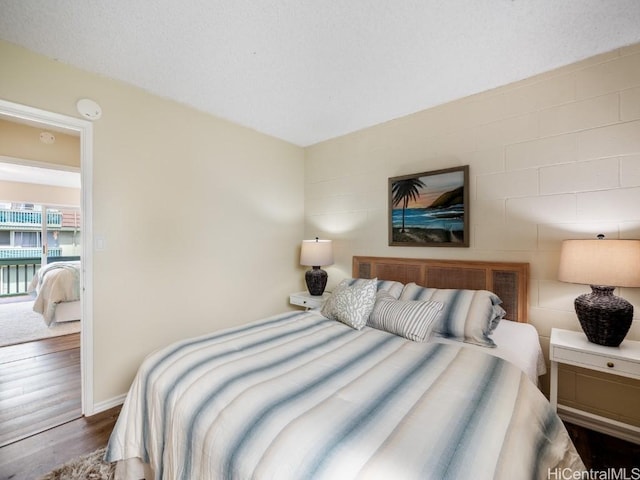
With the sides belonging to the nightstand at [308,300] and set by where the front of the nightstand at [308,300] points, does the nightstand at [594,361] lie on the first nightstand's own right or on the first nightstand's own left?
on the first nightstand's own left

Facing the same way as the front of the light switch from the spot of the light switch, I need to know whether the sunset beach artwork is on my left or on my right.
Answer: on my left

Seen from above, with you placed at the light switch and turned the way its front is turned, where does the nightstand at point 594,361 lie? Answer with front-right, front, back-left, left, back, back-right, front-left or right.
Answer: front-left

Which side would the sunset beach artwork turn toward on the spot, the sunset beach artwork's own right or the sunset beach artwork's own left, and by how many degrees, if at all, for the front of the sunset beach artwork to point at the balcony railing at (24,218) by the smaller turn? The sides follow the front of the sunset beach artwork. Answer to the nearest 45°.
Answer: approximately 45° to the sunset beach artwork's own right

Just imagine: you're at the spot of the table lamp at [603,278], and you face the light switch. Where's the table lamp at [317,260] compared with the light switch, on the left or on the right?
right

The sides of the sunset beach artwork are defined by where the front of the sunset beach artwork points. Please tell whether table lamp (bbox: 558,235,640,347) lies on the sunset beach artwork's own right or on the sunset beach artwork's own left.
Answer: on the sunset beach artwork's own left

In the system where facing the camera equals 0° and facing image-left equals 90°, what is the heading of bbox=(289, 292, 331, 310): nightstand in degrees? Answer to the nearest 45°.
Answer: approximately 45°

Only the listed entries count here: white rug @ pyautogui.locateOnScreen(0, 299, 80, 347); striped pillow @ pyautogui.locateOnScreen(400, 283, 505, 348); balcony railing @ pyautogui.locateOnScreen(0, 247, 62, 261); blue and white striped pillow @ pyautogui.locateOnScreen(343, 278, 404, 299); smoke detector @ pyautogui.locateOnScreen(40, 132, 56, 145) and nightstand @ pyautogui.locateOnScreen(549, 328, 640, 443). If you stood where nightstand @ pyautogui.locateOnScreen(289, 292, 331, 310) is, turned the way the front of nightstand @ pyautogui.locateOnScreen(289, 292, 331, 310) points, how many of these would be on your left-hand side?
3

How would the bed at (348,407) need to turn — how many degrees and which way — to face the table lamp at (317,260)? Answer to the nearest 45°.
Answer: approximately 135° to its right

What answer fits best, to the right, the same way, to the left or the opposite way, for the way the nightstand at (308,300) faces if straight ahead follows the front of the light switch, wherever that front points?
to the right

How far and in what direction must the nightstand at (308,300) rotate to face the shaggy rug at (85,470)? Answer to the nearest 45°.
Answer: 0° — it already faces it
